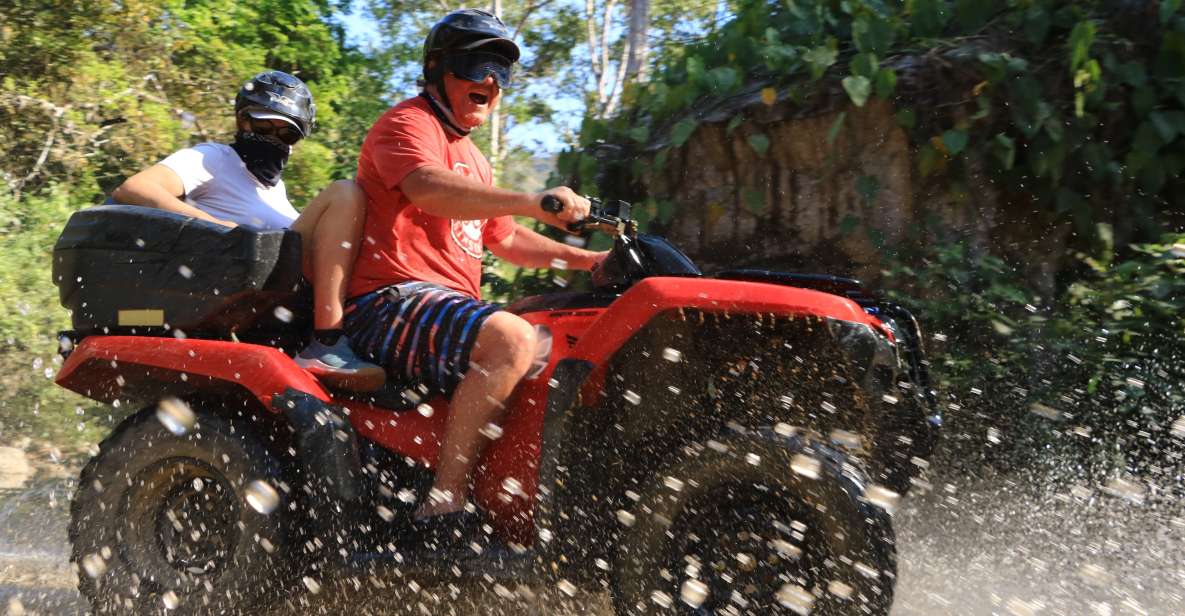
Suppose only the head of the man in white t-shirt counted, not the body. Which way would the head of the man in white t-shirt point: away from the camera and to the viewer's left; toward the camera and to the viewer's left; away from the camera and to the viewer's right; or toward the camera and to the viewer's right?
toward the camera and to the viewer's right

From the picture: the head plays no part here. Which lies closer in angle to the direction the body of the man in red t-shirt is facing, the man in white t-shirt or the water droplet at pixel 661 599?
the water droplet

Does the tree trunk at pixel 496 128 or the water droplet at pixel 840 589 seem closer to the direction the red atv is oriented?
the water droplet

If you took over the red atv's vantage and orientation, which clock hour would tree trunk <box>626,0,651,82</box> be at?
The tree trunk is roughly at 9 o'clock from the red atv.

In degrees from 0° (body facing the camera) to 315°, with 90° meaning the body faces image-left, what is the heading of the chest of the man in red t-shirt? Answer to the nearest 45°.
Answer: approximately 315°

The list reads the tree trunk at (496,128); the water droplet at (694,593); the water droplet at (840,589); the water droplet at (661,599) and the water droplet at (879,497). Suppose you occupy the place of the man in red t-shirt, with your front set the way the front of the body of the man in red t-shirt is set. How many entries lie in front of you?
4

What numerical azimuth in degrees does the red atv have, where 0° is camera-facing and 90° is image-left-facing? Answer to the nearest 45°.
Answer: approximately 270°

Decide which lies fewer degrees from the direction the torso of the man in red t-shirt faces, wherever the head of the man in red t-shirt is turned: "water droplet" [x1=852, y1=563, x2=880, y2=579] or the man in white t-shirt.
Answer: the water droplet
